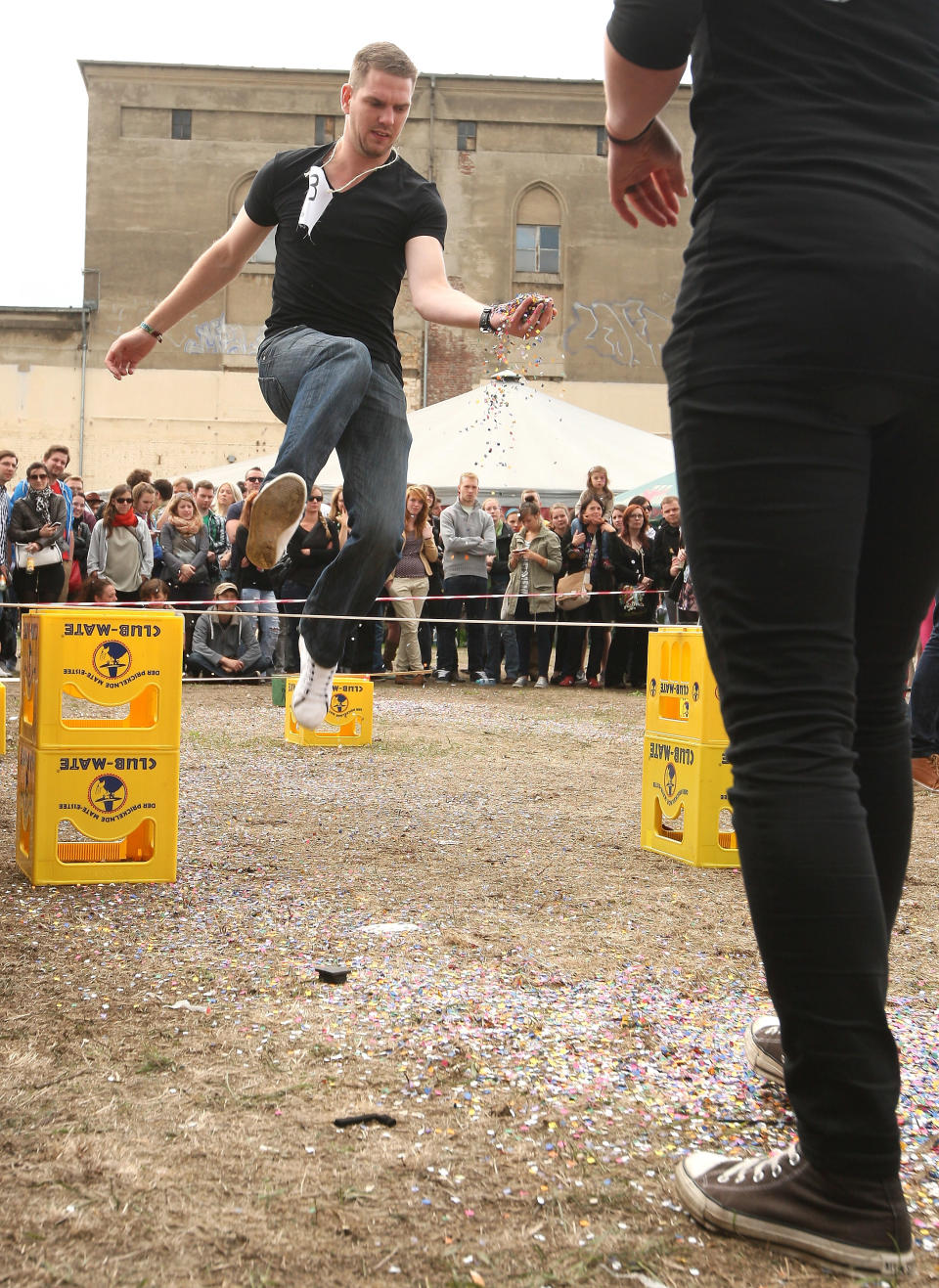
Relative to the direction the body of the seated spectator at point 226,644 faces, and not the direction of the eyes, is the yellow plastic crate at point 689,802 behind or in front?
in front

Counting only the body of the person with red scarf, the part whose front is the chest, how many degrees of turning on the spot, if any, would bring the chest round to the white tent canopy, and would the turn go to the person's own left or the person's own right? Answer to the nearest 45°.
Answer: approximately 135° to the person's own left

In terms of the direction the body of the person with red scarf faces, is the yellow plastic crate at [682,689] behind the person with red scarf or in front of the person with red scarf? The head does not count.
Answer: in front

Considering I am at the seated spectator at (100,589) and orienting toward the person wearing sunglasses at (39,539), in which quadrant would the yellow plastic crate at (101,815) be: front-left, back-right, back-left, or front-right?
back-left

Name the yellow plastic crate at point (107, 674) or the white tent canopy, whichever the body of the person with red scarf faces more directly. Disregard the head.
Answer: the yellow plastic crate

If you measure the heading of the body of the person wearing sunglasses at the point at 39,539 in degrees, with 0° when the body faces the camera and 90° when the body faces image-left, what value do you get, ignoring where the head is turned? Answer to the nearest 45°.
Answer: approximately 0°

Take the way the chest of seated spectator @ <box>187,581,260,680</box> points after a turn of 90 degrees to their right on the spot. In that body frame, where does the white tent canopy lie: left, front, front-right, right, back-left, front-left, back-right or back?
back-right

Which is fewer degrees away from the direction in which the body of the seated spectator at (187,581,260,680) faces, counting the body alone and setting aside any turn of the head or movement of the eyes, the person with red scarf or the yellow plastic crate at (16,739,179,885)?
the yellow plastic crate

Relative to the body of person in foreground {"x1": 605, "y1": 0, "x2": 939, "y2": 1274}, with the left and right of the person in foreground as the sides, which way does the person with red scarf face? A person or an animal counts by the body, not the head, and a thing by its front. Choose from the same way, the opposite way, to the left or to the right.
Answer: the opposite way
